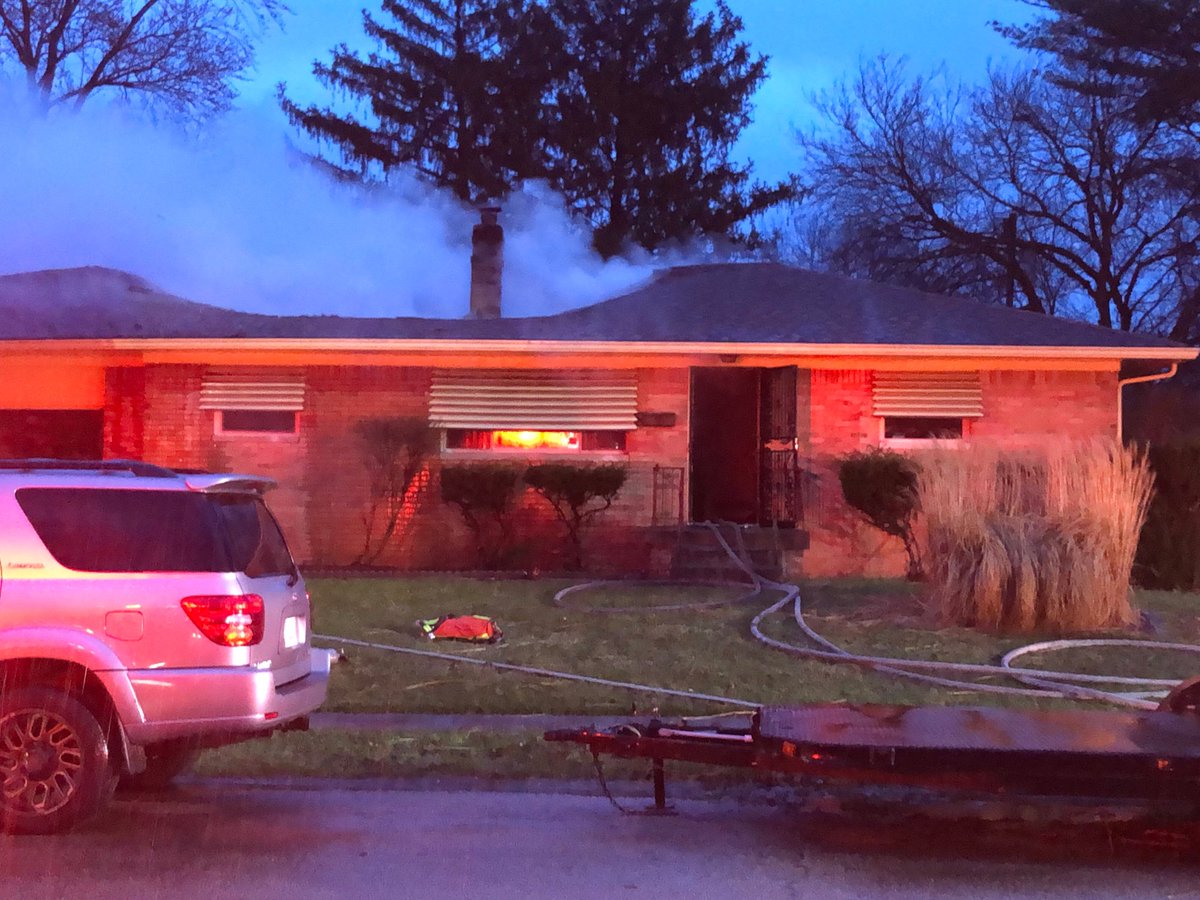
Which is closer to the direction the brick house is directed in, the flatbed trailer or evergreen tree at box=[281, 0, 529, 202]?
the flatbed trailer

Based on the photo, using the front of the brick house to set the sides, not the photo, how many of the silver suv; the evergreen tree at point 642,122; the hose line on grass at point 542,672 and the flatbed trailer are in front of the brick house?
3

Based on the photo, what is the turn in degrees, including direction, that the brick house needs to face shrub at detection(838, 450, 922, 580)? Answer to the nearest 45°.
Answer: approximately 45° to its left

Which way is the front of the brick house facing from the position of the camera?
facing the viewer

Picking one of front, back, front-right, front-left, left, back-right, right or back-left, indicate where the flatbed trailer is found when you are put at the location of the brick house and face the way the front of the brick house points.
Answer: front

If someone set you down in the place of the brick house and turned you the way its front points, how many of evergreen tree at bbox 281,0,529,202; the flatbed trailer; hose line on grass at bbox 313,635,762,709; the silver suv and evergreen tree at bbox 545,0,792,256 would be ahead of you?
3

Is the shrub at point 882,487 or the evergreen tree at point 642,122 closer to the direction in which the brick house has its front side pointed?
the shrub

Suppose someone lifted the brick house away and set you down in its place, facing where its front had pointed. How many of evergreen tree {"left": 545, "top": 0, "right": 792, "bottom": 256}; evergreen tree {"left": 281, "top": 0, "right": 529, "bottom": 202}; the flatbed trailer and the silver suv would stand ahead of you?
2

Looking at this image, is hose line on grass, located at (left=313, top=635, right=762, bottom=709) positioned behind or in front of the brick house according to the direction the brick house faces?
in front

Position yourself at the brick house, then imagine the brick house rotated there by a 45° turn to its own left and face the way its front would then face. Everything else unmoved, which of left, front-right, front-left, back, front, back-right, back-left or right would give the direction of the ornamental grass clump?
front

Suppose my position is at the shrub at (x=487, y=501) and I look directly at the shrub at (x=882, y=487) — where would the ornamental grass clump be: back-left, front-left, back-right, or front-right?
front-right

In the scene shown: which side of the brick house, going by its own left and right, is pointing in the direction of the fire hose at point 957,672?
front

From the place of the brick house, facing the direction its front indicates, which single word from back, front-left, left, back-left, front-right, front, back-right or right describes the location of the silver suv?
front

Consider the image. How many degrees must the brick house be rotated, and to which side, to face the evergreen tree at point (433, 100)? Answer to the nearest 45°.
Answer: approximately 180°

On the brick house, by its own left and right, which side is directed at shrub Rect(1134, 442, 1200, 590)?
left

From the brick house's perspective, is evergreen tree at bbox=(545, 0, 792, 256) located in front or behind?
behind
